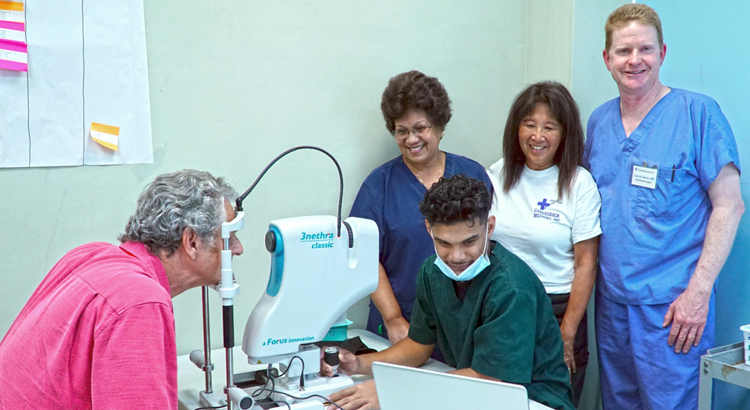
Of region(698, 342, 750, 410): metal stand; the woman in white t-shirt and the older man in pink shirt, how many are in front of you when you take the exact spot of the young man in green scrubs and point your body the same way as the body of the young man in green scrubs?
1

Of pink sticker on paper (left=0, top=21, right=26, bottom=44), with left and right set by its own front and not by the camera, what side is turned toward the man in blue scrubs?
left

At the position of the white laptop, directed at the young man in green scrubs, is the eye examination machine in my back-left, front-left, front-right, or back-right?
front-left

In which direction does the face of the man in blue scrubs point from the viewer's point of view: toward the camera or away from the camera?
toward the camera

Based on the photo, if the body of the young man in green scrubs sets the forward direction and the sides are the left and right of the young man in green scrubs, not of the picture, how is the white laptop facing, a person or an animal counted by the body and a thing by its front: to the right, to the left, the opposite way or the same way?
the opposite way

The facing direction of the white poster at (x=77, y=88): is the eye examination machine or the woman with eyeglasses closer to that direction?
the eye examination machine

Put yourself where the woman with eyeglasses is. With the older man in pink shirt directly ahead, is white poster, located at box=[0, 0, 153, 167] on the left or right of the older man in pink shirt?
right

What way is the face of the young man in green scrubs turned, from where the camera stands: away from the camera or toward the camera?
toward the camera

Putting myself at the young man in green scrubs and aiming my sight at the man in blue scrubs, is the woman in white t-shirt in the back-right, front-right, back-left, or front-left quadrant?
front-left

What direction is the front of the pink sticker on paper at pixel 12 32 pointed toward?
toward the camera

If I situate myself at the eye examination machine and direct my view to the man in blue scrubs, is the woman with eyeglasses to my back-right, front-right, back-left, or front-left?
front-left

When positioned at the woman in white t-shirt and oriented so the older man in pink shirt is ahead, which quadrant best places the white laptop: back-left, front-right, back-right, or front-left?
front-left

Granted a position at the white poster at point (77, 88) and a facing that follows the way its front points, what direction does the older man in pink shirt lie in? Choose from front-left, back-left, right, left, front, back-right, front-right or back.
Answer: front

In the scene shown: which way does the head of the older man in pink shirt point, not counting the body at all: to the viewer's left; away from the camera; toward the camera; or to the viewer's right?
to the viewer's right

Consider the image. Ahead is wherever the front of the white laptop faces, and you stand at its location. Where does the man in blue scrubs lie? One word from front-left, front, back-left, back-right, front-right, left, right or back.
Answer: front

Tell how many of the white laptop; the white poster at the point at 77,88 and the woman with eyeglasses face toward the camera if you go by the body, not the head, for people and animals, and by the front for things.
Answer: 2

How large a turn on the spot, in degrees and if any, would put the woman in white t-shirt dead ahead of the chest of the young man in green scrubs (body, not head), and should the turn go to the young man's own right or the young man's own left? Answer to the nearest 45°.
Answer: approximately 180°

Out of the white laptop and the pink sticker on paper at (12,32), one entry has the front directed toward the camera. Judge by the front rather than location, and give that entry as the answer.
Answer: the pink sticker on paper
